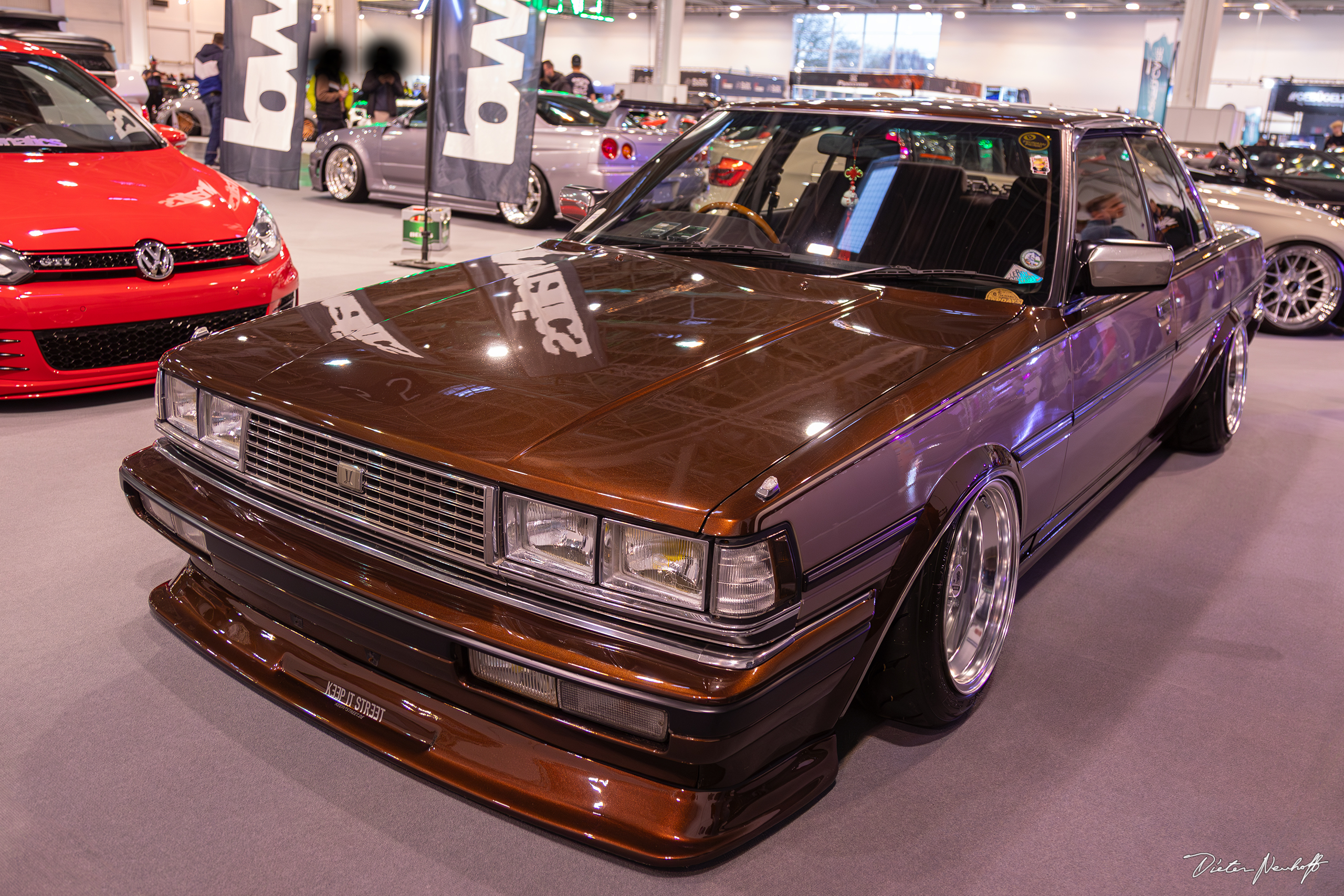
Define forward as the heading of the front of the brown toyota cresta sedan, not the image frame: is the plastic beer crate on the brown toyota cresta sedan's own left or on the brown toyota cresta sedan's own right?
on the brown toyota cresta sedan's own right

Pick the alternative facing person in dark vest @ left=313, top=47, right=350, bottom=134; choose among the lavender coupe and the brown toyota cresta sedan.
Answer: the lavender coupe

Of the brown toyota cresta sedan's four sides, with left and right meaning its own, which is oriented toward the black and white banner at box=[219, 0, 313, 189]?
right

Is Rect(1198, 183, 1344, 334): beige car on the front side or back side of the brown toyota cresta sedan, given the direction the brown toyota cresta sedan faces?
on the back side

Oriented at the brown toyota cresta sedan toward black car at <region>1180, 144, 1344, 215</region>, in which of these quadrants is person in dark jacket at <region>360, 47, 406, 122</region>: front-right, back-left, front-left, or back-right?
front-left

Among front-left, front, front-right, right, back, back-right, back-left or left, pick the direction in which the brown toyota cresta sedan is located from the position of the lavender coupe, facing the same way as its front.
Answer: back-left

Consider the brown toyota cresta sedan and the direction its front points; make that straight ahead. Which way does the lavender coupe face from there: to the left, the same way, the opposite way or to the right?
to the right

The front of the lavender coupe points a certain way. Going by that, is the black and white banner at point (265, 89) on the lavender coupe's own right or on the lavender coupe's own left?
on the lavender coupe's own left

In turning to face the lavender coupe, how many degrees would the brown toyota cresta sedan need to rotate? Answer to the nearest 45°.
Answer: approximately 135° to its right

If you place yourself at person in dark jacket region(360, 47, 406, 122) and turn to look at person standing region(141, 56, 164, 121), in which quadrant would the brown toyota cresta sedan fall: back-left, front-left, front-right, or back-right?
back-left

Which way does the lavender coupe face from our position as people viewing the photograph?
facing away from the viewer and to the left of the viewer

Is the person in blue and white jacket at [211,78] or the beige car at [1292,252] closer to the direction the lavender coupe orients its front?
the person in blue and white jacket

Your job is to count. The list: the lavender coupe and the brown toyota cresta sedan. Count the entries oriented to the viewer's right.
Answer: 0

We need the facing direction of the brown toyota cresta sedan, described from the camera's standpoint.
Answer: facing the viewer and to the left of the viewer
